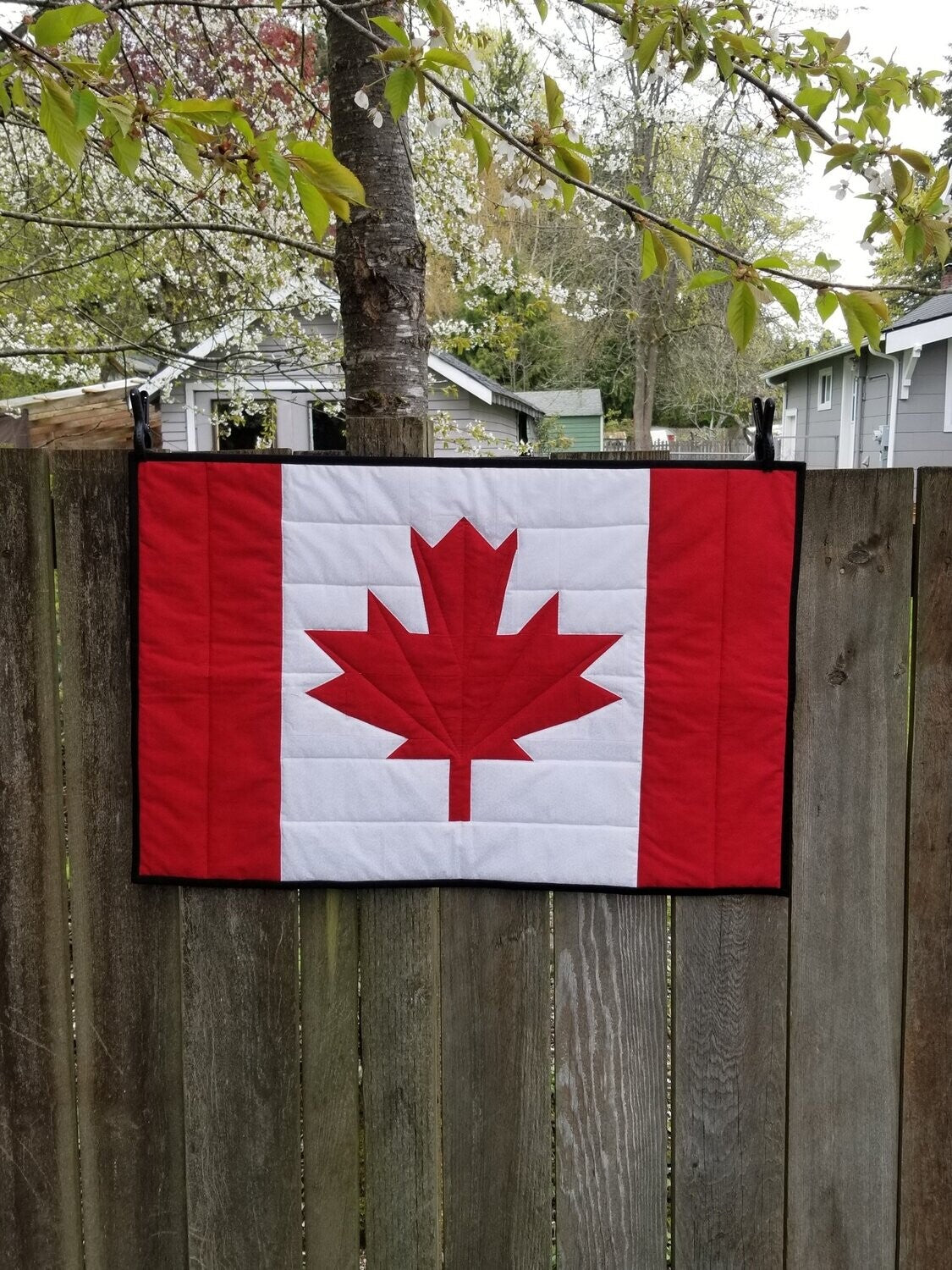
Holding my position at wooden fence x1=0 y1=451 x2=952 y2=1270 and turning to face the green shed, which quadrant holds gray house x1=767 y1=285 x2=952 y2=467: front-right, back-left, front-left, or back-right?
front-right

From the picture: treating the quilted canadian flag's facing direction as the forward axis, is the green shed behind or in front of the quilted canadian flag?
behind

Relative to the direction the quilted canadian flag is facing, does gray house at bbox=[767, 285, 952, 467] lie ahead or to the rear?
to the rear

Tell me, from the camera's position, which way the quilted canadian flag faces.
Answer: facing the viewer
